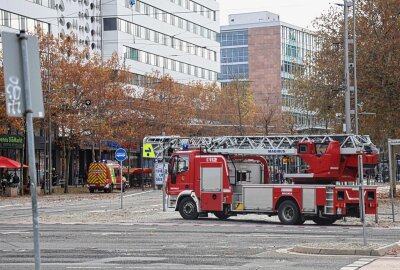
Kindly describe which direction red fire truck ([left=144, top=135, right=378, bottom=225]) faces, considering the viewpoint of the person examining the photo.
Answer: facing away from the viewer and to the left of the viewer

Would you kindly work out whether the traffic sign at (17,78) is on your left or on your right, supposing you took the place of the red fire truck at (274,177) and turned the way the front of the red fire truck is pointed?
on your left
